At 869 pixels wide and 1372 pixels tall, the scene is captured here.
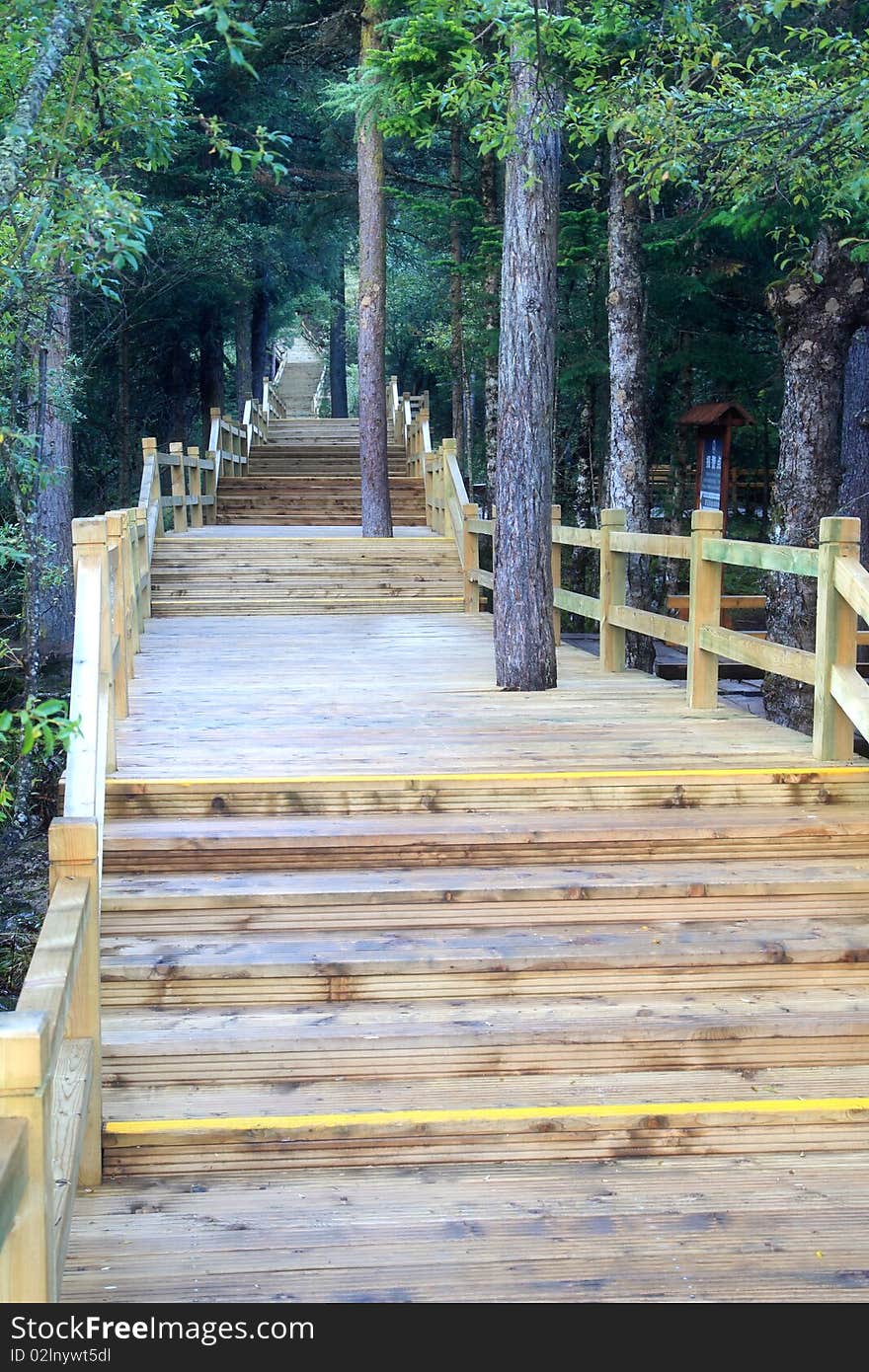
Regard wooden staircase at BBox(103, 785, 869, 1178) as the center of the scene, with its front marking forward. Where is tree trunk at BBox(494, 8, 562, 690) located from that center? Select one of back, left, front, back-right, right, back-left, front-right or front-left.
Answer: back

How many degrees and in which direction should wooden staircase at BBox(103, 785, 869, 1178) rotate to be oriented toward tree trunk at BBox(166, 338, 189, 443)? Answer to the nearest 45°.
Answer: approximately 180°

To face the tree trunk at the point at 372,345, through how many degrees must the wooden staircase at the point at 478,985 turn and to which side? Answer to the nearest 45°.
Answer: approximately 180°

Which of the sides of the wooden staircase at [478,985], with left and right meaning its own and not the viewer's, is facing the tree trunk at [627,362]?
back

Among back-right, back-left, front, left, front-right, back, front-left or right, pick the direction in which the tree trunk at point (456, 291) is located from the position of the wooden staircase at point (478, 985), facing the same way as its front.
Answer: back

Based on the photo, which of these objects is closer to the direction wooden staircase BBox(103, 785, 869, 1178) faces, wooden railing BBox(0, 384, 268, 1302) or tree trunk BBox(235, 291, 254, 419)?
the wooden railing

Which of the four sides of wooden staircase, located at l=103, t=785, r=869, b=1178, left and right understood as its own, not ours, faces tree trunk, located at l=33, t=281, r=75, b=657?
back

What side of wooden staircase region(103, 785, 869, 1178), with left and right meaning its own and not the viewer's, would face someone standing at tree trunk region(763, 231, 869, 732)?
back

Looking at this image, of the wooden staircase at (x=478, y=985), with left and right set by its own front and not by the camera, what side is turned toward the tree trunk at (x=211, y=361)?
back

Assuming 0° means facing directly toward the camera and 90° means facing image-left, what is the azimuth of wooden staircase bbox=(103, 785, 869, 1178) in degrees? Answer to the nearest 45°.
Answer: approximately 0°

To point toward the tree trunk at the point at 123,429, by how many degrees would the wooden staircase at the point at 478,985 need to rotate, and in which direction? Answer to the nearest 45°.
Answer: approximately 180°

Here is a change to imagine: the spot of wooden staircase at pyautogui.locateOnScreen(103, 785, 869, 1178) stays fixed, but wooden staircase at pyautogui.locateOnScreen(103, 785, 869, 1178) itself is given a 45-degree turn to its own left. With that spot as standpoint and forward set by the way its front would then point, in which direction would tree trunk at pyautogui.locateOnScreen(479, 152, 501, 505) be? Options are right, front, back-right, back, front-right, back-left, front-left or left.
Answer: back-left

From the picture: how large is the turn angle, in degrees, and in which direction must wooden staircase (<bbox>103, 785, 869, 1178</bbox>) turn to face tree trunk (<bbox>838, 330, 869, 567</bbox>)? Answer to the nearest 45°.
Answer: approximately 180°
